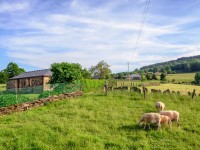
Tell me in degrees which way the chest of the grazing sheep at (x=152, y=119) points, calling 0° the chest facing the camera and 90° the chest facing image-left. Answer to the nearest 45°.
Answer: approximately 90°

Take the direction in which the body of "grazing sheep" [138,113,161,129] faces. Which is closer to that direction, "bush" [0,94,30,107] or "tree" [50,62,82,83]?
the bush

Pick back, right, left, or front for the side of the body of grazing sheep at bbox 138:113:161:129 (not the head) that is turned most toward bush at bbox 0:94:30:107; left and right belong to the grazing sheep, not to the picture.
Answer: front

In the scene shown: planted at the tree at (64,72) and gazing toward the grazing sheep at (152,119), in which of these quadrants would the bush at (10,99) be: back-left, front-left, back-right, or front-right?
front-right

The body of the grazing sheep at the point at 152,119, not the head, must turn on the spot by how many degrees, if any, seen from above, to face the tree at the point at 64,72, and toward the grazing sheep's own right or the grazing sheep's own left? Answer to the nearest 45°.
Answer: approximately 45° to the grazing sheep's own right

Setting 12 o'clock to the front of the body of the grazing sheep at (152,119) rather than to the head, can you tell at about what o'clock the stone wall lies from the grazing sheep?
The stone wall is roughly at 1 o'clock from the grazing sheep.

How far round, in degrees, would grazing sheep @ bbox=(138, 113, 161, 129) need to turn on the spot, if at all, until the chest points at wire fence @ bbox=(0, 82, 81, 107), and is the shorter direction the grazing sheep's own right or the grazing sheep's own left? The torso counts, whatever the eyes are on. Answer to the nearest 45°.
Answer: approximately 45° to the grazing sheep's own right

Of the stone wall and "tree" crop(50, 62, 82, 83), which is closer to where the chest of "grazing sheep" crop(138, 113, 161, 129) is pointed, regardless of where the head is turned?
the stone wall
